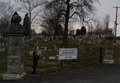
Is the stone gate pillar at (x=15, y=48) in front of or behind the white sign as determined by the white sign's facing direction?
in front

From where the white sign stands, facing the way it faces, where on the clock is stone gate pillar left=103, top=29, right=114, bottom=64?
The stone gate pillar is roughly at 8 o'clock from the white sign.

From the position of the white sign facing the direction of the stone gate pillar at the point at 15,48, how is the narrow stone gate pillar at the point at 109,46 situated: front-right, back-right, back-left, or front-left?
back-left

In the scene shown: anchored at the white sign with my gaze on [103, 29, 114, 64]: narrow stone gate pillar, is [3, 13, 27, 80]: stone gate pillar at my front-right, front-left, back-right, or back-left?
back-right

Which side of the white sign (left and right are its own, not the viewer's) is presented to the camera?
front

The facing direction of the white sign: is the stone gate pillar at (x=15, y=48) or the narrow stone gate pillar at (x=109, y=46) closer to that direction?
the stone gate pillar
